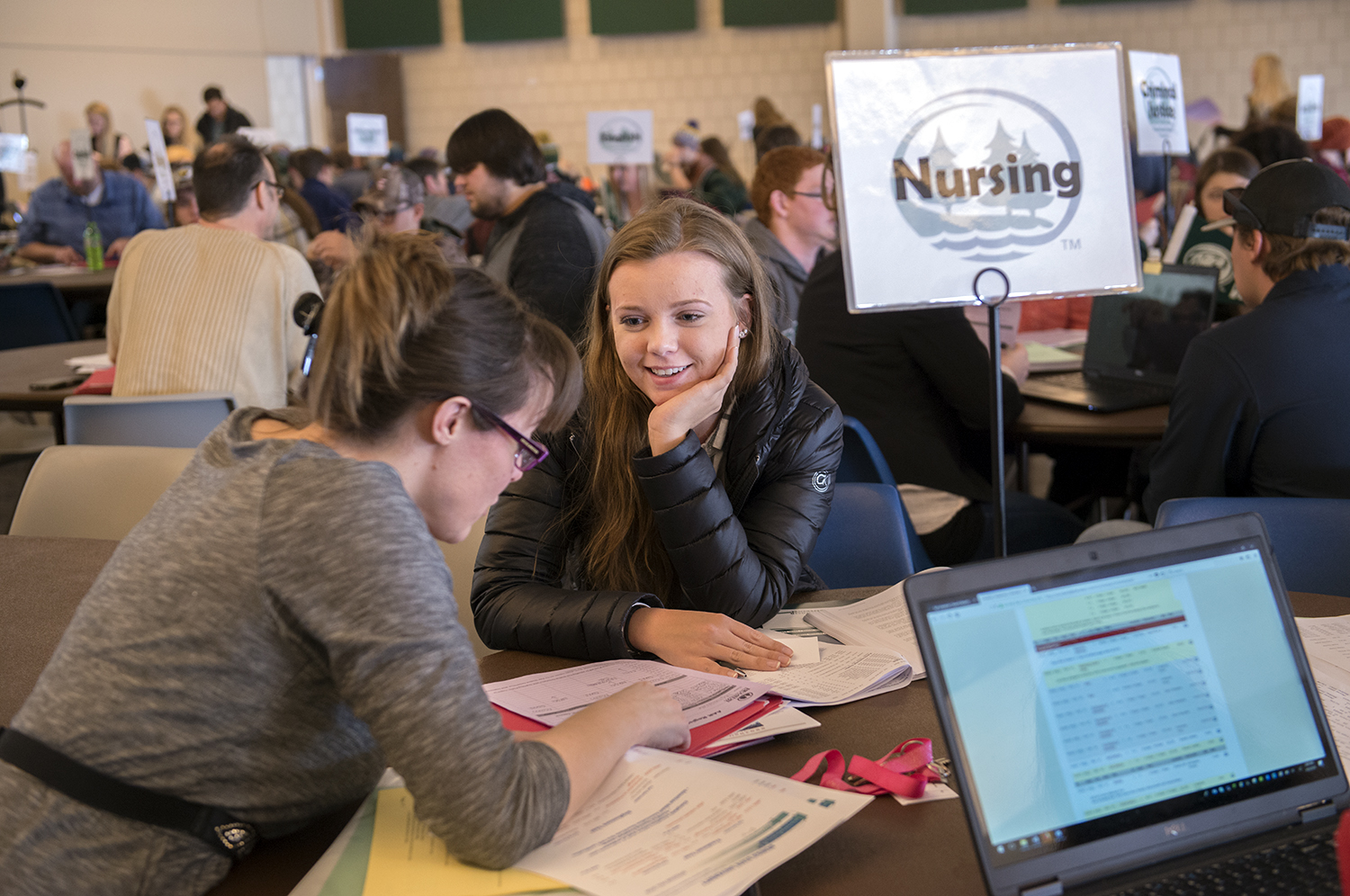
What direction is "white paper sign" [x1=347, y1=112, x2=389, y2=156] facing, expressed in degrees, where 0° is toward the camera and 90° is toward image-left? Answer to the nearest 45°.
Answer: approximately 0°

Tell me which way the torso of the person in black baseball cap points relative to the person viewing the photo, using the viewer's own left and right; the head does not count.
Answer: facing away from the viewer and to the left of the viewer

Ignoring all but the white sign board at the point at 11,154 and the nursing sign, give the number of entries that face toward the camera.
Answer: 2

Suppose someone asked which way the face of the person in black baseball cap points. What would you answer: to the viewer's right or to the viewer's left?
to the viewer's left

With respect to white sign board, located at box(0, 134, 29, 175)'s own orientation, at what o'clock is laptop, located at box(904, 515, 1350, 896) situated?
The laptop is roughly at 12 o'clock from the white sign board.

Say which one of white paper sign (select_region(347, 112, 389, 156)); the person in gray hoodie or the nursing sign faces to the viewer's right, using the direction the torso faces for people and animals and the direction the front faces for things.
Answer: the person in gray hoodie

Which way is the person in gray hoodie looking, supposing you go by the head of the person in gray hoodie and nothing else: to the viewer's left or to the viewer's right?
to the viewer's right

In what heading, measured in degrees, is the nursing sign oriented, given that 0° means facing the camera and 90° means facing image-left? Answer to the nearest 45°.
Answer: approximately 0°

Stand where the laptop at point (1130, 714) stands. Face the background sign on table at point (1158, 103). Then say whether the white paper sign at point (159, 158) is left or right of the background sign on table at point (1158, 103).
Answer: left
